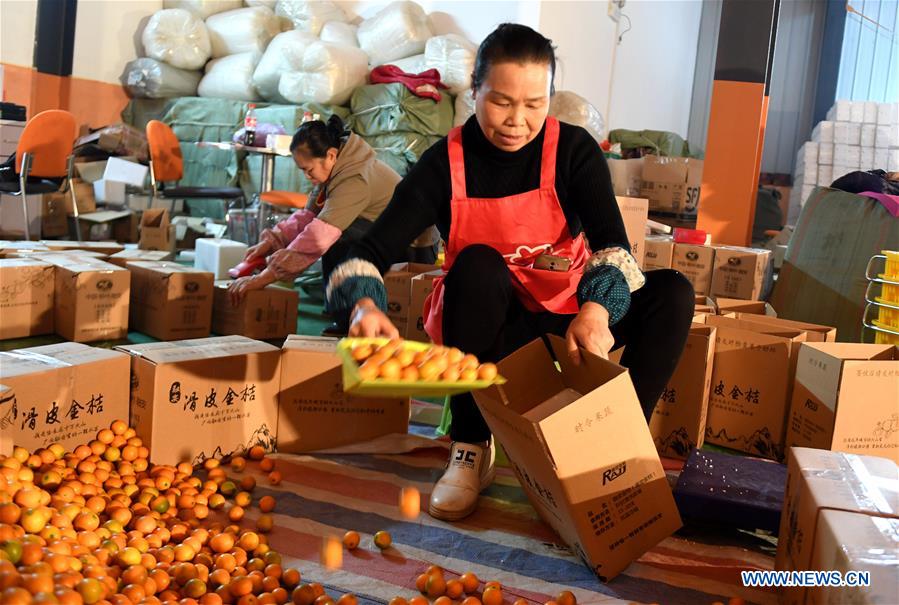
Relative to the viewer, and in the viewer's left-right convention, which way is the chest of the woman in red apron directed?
facing the viewer

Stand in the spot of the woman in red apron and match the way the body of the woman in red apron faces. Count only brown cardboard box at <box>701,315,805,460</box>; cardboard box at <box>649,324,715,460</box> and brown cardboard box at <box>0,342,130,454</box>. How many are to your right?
1

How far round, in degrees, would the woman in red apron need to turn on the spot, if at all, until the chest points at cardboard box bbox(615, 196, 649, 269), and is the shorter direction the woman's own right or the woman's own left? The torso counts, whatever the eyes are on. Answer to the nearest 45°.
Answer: approximately 180°

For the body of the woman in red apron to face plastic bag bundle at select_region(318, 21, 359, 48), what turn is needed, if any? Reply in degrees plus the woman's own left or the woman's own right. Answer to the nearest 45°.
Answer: approximately 180°

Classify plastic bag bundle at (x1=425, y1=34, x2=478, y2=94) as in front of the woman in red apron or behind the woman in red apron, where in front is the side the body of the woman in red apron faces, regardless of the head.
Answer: behind

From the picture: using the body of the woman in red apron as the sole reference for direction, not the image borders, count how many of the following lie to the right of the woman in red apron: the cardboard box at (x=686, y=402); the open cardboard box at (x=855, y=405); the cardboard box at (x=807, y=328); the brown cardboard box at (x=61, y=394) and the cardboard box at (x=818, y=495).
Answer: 1

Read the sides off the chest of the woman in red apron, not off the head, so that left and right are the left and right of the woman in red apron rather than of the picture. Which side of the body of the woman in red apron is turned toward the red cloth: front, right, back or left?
back

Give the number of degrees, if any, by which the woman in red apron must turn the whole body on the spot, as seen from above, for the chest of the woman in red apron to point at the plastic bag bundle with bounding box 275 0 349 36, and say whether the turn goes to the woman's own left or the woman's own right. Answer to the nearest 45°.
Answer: approximately 180°

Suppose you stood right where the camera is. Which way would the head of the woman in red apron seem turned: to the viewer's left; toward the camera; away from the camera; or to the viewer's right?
toward the camera

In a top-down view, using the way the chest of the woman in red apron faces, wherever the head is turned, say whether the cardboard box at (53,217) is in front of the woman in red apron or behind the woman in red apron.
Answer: behind
